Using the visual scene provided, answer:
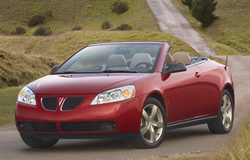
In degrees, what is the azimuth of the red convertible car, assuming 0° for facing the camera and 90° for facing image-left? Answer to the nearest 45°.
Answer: approximately 45°
